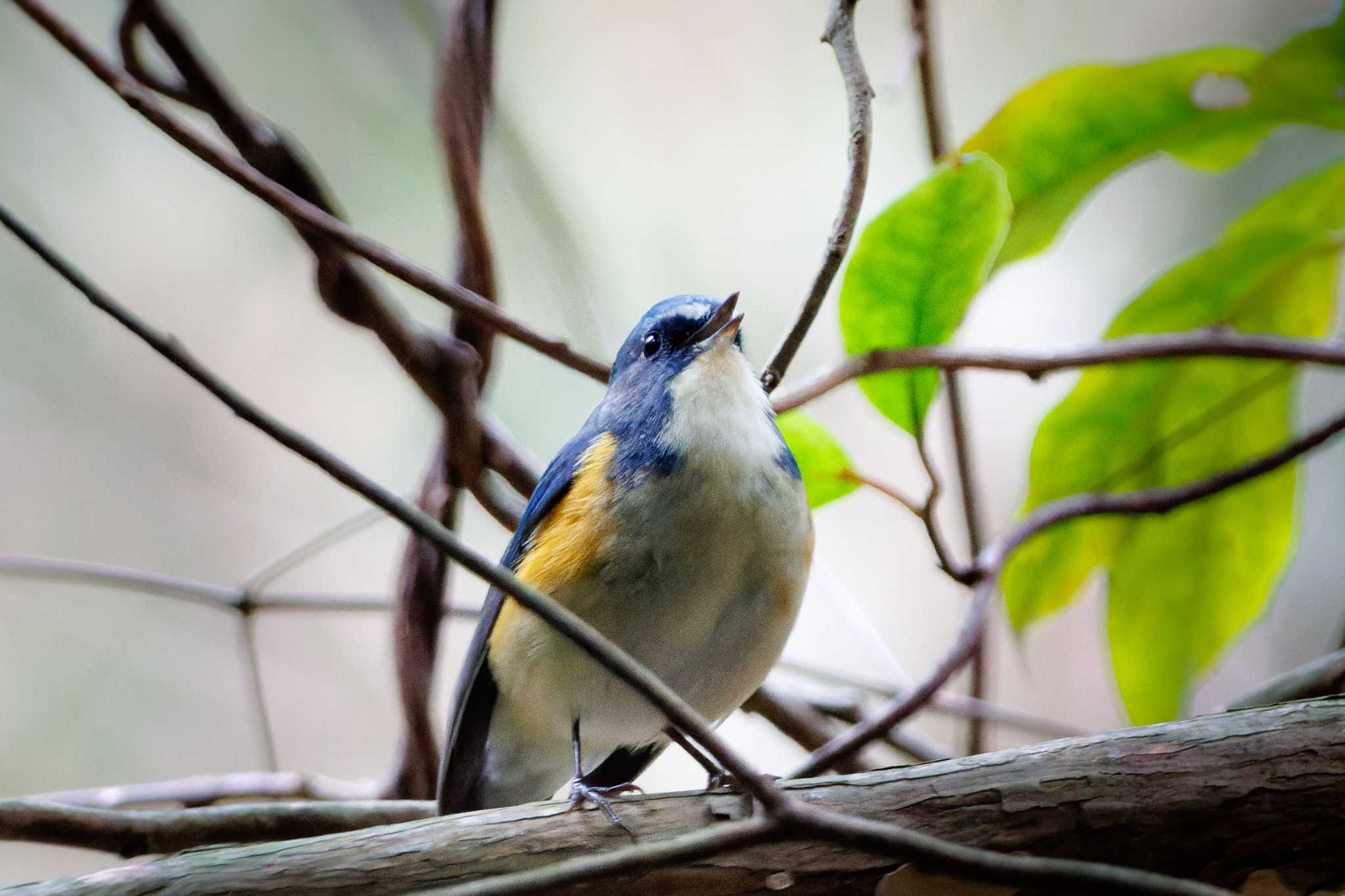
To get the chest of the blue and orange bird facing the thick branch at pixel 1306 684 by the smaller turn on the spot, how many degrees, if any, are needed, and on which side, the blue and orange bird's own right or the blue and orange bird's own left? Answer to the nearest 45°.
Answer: approximately 45° to the blue and orange bird's own left

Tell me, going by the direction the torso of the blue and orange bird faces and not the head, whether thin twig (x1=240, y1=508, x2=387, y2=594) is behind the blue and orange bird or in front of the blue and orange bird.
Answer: behind

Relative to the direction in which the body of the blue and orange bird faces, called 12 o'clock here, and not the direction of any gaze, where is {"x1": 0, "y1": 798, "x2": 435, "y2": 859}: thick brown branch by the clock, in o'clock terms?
The thick brown branch is roughly at 5 o'clock from the blue and orange bird.

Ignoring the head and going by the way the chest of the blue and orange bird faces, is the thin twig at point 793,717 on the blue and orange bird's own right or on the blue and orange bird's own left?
on the blue and orange bird's own left

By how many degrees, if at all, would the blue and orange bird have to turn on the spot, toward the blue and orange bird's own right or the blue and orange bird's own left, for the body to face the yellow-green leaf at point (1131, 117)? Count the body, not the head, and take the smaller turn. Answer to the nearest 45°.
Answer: approximately 45° to the blue and orange bird's own left

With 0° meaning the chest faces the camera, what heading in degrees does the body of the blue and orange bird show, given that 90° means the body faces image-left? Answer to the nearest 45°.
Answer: approximately 315°

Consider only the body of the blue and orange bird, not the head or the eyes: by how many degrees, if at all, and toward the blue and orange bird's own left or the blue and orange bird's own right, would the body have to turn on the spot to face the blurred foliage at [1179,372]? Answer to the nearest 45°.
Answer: approximately 45° to the blue and orange bird's own left

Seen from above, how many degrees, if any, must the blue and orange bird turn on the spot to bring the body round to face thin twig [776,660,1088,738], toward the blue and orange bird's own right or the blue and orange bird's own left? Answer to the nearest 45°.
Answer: approximately 90° to the blue and orange bird's own left
